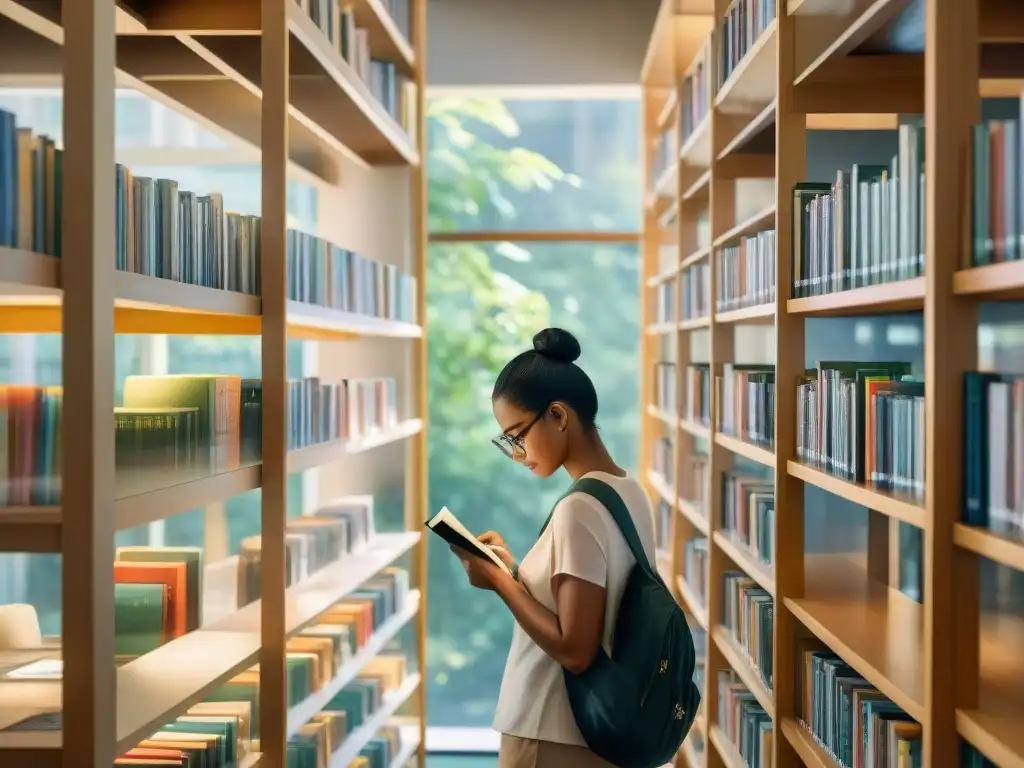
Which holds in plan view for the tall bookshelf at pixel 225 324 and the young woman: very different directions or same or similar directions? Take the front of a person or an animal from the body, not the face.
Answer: very different directions

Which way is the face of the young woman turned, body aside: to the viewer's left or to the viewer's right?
to the viewer's left

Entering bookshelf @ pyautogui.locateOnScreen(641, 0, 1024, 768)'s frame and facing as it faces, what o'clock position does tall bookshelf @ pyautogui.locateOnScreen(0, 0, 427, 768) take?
The tall bookshelf is roughly at 1 o'clock from the bookshelf.

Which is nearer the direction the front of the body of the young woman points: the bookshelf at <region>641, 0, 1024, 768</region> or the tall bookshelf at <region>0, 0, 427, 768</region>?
the tall bookshelf

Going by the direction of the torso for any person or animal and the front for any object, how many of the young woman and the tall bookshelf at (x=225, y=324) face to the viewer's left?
1

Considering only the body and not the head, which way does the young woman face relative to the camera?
to the viewer's left

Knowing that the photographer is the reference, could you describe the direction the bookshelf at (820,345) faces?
facing the viewer and to the left of the viewer

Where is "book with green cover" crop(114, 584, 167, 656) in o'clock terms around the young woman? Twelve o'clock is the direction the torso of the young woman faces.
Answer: The book with green cover is roughly at 12 o'clock from the young woman.

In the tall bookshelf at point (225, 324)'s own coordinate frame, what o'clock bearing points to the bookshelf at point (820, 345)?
The bookshelf is roughly at 11 o'clock from the tall bookshelf.

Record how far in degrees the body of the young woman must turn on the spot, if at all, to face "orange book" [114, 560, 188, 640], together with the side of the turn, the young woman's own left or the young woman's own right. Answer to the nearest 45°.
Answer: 0° — they already face it

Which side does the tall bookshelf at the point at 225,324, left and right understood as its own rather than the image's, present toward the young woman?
front

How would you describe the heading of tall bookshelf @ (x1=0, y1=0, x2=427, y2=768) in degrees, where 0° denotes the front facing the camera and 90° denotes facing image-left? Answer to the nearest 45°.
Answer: approximately 315°
